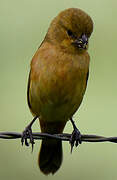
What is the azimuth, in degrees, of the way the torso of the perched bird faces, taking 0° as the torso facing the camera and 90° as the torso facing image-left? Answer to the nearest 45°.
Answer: approximately 0°
